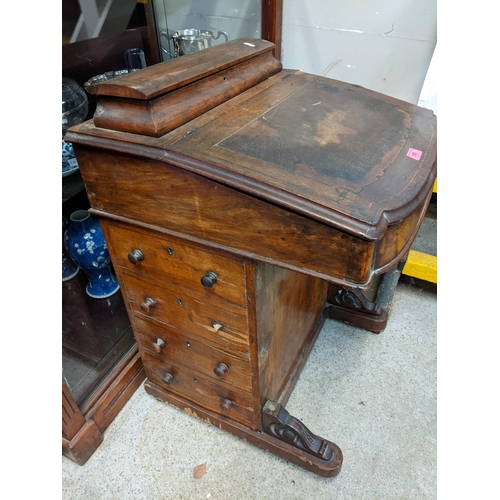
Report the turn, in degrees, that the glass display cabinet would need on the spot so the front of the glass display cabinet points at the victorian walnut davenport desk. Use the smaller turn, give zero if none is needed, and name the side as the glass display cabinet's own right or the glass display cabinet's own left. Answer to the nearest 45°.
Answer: approximately 45° to the glass display cabinet's own right

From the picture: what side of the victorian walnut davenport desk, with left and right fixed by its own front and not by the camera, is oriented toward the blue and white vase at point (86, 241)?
back

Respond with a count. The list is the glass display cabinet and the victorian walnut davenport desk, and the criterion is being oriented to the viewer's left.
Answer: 0

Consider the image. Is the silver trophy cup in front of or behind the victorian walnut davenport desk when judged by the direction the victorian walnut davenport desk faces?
behind

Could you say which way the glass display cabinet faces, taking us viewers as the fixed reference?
facing the viewer and to the right of the viewer

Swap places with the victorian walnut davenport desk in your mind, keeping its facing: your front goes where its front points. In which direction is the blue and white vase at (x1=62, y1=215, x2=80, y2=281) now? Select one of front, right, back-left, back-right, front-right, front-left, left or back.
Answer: back

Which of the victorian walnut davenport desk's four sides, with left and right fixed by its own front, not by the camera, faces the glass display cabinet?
back
